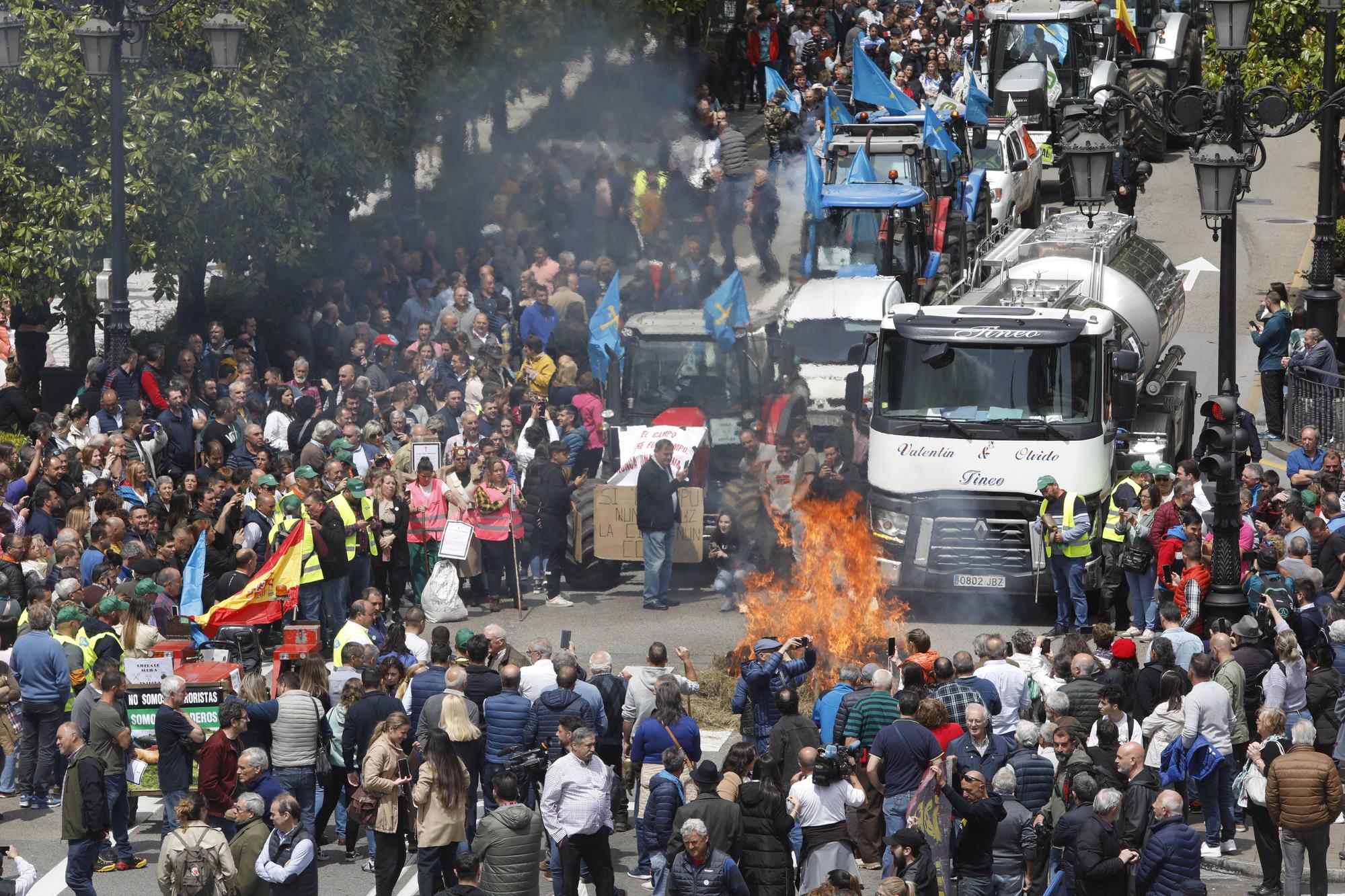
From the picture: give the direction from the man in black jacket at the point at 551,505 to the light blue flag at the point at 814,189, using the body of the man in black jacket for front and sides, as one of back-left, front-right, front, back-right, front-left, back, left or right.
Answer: front-left

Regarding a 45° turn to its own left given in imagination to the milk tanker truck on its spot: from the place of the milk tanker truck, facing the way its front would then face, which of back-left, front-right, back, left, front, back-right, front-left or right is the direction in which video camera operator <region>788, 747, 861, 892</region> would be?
front-right

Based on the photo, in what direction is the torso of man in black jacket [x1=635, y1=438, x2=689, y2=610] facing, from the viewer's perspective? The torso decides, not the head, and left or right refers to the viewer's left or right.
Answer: facing the viewer and to the right of the viewer

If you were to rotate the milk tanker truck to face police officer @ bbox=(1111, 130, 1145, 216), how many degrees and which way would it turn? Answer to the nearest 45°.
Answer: approximately 180°

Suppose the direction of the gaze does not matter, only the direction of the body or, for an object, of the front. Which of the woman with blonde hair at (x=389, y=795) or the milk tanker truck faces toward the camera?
the milk tanker truck

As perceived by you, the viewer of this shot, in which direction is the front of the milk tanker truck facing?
facing the viewer

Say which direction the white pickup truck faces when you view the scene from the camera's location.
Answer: facing the viewer and to the left of the viewer

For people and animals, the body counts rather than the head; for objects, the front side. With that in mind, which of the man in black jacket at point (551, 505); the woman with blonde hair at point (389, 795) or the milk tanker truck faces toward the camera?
the milk tanker truck
